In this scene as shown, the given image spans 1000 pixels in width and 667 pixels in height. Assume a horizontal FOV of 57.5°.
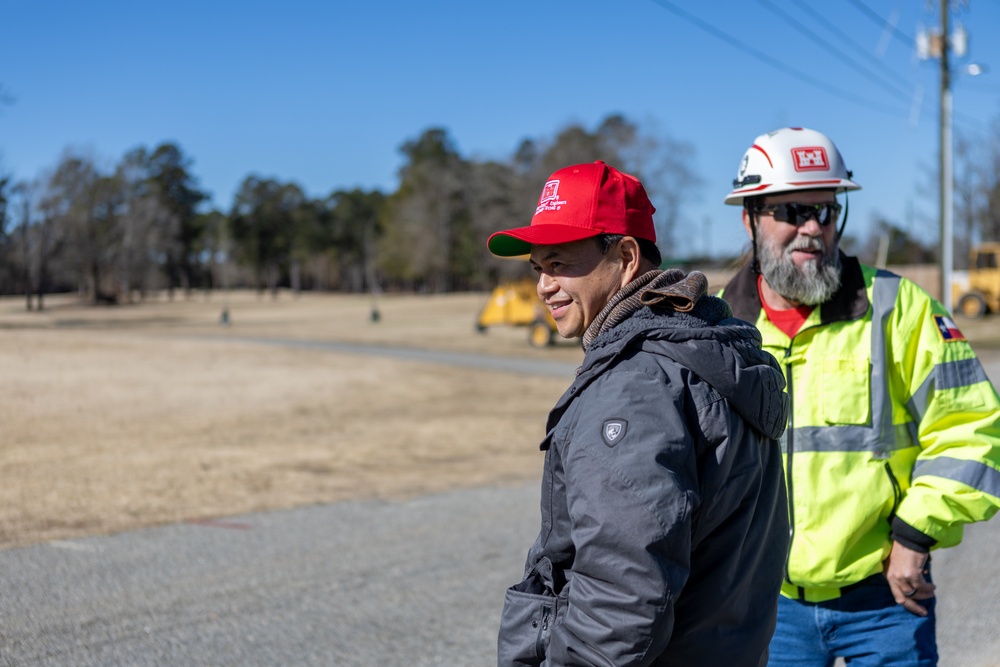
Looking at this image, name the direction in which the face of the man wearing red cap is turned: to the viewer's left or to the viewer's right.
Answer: to the viewer's left

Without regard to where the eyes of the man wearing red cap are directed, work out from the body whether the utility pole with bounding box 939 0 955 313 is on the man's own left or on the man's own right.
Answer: on the man's own right

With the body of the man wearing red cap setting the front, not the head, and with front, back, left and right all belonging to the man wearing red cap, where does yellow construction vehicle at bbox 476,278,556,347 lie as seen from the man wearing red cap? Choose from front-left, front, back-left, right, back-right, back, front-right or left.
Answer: right

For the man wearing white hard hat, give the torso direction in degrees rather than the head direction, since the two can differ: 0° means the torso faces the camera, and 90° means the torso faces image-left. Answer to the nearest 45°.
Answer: approximately 45°

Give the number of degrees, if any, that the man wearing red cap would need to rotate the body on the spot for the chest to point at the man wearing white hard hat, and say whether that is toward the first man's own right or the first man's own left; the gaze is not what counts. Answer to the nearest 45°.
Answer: approximately 135° to the first man's own right

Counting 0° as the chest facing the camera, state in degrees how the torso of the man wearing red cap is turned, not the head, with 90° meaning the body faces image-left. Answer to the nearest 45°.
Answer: approximately 90°

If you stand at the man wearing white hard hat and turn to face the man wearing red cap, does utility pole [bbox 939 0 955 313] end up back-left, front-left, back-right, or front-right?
back-right
